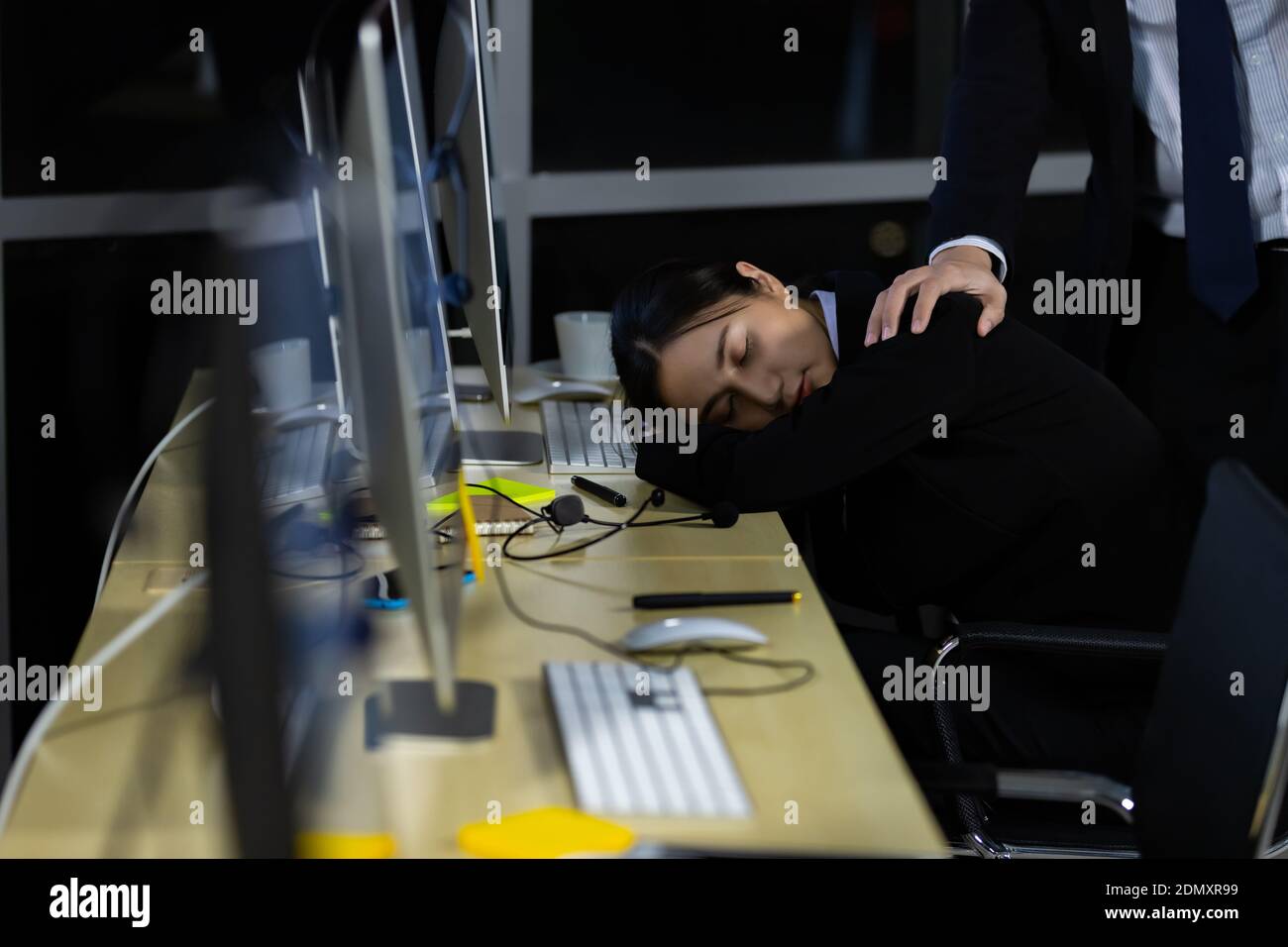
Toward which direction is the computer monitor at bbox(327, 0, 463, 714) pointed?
to the viewer's right

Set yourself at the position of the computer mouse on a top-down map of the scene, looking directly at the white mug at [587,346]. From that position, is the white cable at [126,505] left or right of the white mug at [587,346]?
left

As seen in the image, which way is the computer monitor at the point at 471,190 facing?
to the viewer's right

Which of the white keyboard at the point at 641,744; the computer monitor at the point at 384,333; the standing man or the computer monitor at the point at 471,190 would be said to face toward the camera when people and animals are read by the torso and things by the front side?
the standing man

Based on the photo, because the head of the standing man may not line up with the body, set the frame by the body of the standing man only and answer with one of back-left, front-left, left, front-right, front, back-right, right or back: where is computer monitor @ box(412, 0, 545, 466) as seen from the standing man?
front-right

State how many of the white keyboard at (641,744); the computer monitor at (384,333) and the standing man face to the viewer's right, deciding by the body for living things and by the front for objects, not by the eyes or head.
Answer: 2

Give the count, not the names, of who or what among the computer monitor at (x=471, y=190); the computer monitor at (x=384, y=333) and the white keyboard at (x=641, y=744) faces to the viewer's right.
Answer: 3

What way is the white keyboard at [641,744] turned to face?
to the viewer's right

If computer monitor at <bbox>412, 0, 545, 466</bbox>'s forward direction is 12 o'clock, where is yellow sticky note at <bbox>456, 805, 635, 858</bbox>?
The yellow sticky note is roughly at 3 o'clock from the computer monitor.

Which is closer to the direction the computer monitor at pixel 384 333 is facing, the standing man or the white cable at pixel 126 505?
the standing man
